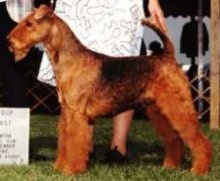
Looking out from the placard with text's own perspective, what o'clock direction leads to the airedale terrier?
The airedale terrier is roughly at 10 o'clock from the placard with text.

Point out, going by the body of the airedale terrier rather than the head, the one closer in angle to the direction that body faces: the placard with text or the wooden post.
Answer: the placard with text

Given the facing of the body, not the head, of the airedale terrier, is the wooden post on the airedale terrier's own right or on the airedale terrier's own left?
on the airedale terrier's own right

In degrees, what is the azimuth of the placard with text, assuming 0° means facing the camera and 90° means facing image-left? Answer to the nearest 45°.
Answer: approximately 0°

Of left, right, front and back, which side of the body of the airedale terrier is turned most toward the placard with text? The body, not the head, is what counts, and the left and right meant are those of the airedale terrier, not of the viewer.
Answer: front

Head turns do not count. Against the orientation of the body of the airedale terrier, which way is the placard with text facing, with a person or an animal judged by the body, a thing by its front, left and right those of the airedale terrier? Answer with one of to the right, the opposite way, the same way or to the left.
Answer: to the left

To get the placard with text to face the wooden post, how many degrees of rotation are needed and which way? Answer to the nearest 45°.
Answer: approximately 135° to its left

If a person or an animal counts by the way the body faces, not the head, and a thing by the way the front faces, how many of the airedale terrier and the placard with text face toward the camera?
1

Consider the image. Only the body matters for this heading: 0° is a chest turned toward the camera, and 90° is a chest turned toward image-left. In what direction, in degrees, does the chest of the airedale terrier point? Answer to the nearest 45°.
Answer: approximately 90°
